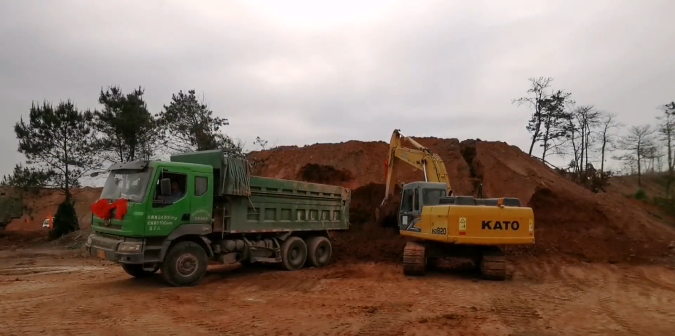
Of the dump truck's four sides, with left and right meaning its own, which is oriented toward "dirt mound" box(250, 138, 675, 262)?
back

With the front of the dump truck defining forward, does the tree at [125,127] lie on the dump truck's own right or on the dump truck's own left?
on the dump truck's own right

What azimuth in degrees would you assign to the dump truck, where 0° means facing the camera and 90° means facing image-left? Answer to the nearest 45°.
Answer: approximately 45°

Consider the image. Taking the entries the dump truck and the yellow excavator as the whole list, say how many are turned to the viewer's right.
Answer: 0

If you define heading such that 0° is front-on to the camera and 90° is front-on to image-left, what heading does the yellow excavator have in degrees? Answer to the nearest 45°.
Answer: approximately 135°
